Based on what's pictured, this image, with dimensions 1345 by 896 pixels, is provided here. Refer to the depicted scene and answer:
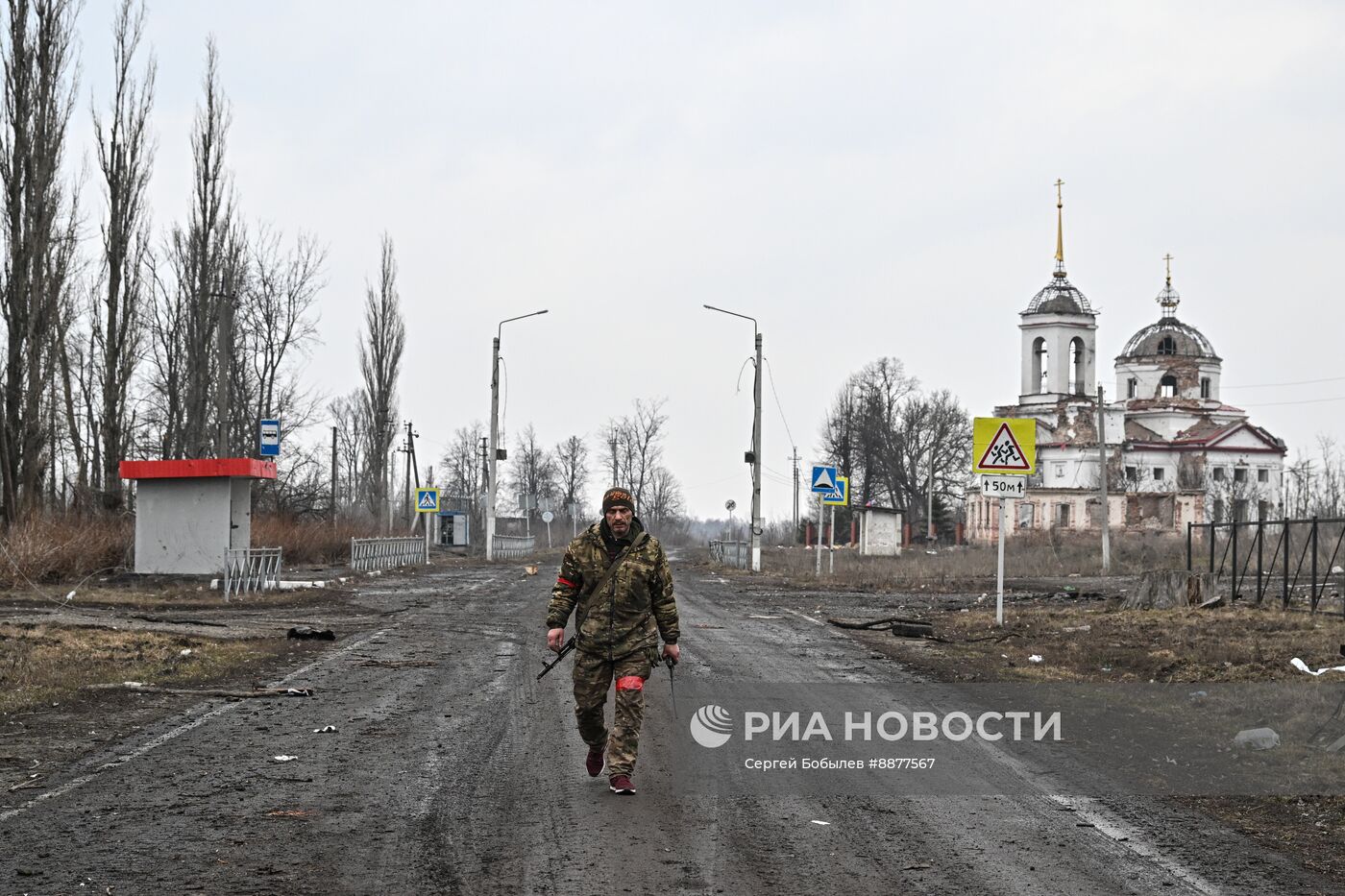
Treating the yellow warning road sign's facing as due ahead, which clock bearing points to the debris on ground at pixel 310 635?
The debris on ground is roughly at 2 o'clock from the yellow warning road sign.

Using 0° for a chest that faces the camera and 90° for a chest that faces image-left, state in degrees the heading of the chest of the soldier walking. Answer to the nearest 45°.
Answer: approximately 0°

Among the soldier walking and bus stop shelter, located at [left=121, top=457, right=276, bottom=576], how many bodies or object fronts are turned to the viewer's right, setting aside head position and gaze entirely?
1

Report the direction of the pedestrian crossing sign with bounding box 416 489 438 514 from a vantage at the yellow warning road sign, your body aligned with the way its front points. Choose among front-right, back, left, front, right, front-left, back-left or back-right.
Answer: back-right

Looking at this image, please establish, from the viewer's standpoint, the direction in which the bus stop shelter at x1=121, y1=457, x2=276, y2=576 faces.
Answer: facing to the right of the viewer

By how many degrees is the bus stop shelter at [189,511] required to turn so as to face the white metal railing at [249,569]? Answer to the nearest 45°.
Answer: approximately 45° to its right

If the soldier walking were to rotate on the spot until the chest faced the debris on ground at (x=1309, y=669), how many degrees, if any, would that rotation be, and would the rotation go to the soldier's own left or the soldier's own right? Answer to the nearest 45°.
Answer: approximately 135° to the soldier's own left

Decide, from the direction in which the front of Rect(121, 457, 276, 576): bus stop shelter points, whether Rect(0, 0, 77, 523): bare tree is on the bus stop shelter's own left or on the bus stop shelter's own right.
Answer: on the bus stop shelter's own left
